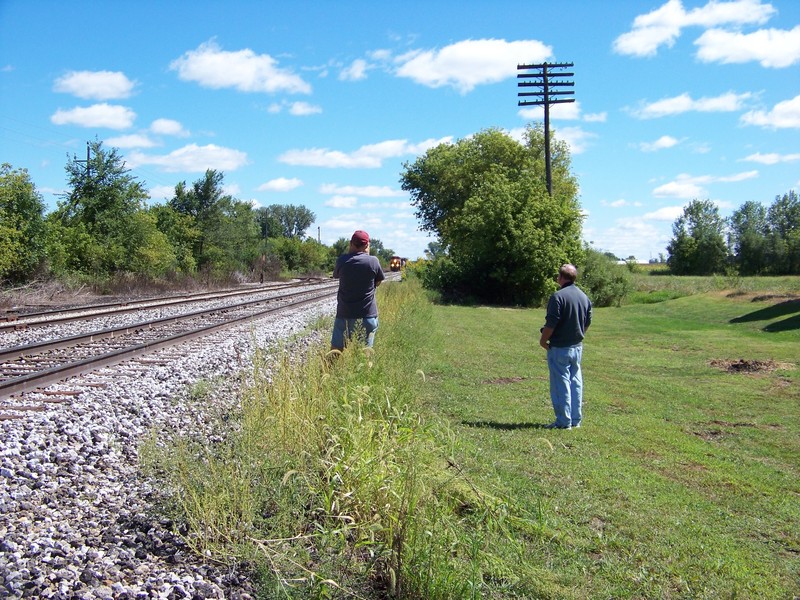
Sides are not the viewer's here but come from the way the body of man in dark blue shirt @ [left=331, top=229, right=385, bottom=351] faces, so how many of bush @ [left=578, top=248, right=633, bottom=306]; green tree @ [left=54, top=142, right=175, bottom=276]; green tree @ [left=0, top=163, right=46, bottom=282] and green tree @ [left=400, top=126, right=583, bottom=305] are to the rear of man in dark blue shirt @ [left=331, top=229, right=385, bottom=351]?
0

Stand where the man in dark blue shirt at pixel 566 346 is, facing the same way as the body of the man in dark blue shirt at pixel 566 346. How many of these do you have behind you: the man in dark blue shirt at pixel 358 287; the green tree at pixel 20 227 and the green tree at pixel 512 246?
0

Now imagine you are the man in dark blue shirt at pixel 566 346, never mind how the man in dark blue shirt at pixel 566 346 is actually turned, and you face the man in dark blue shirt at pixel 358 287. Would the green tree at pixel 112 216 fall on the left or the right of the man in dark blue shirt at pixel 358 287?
right

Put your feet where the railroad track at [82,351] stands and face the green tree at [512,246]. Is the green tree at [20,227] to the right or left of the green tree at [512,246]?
left

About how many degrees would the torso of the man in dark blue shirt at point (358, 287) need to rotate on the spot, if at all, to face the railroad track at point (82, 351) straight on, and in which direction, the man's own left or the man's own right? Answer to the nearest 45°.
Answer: approximately 45° to the man's own left

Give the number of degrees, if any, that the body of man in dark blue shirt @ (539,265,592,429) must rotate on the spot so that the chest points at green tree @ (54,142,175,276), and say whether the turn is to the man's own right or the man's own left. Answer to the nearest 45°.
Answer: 0° — they already face it

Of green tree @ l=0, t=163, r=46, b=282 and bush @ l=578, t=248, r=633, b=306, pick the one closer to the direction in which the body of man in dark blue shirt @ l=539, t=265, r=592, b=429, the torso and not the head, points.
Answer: the green tree

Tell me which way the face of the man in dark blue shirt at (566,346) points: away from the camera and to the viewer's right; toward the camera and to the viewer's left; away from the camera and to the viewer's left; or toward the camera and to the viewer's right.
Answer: away from the camera and to the viewer's left

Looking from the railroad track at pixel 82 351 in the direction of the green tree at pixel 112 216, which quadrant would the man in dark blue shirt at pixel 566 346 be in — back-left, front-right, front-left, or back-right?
back-right

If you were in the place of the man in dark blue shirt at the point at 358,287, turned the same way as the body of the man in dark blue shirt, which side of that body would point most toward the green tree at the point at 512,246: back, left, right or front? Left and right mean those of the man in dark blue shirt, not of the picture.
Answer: front

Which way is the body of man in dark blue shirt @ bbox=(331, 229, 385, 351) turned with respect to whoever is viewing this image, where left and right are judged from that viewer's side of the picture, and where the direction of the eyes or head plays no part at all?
facing away from the viewer

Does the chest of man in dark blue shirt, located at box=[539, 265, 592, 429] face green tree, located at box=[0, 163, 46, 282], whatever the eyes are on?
yes

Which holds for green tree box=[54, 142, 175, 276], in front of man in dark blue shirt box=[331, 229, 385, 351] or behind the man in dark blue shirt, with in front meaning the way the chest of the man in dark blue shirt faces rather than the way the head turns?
in front

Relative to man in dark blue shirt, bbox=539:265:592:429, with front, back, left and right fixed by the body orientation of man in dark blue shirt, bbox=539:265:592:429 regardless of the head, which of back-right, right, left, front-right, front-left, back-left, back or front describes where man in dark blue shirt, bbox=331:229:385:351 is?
front-left

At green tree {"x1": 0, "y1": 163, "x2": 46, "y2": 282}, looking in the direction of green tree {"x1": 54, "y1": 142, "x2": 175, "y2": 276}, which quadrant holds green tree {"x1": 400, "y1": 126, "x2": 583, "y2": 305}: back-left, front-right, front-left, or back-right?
back-right

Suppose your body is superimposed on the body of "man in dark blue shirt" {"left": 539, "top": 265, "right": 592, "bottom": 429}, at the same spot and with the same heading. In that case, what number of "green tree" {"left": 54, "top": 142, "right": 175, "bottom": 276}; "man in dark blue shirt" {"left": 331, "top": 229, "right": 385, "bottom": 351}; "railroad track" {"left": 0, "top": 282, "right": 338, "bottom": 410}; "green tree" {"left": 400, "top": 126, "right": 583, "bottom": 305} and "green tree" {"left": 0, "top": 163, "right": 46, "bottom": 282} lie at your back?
0

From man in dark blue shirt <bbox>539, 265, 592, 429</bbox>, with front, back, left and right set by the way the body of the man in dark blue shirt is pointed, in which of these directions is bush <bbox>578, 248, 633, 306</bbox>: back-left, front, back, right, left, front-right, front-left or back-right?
front-right

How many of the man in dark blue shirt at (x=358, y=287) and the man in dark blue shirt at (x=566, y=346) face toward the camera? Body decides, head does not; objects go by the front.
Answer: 0

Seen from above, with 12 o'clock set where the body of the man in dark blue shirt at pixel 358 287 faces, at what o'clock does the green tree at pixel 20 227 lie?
The green tree is roughly at 11 o'clock from the man in dark blue shirt.

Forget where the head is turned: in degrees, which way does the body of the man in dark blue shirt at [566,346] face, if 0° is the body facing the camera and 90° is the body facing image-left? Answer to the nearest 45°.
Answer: approximately 135°
